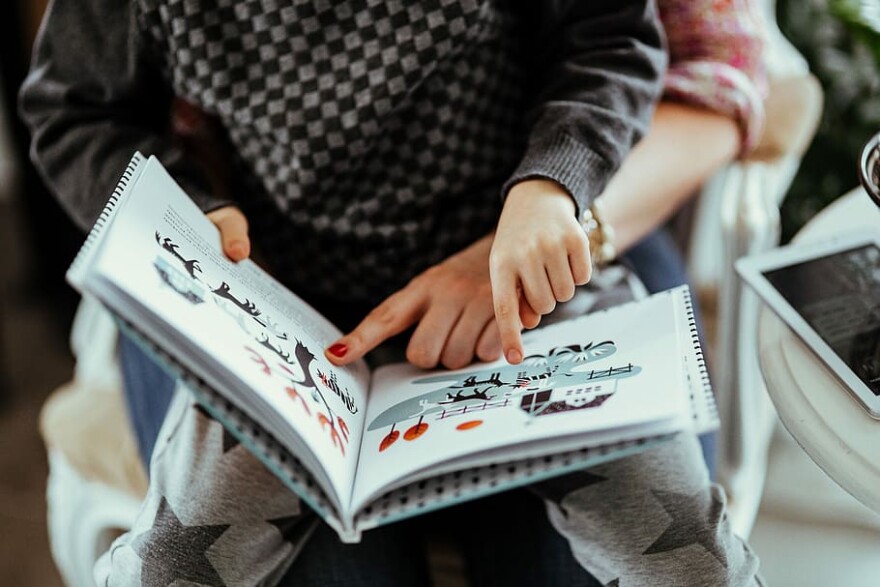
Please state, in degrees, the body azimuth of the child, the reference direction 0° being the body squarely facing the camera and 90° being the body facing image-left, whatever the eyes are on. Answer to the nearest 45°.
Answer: approximately 0°
